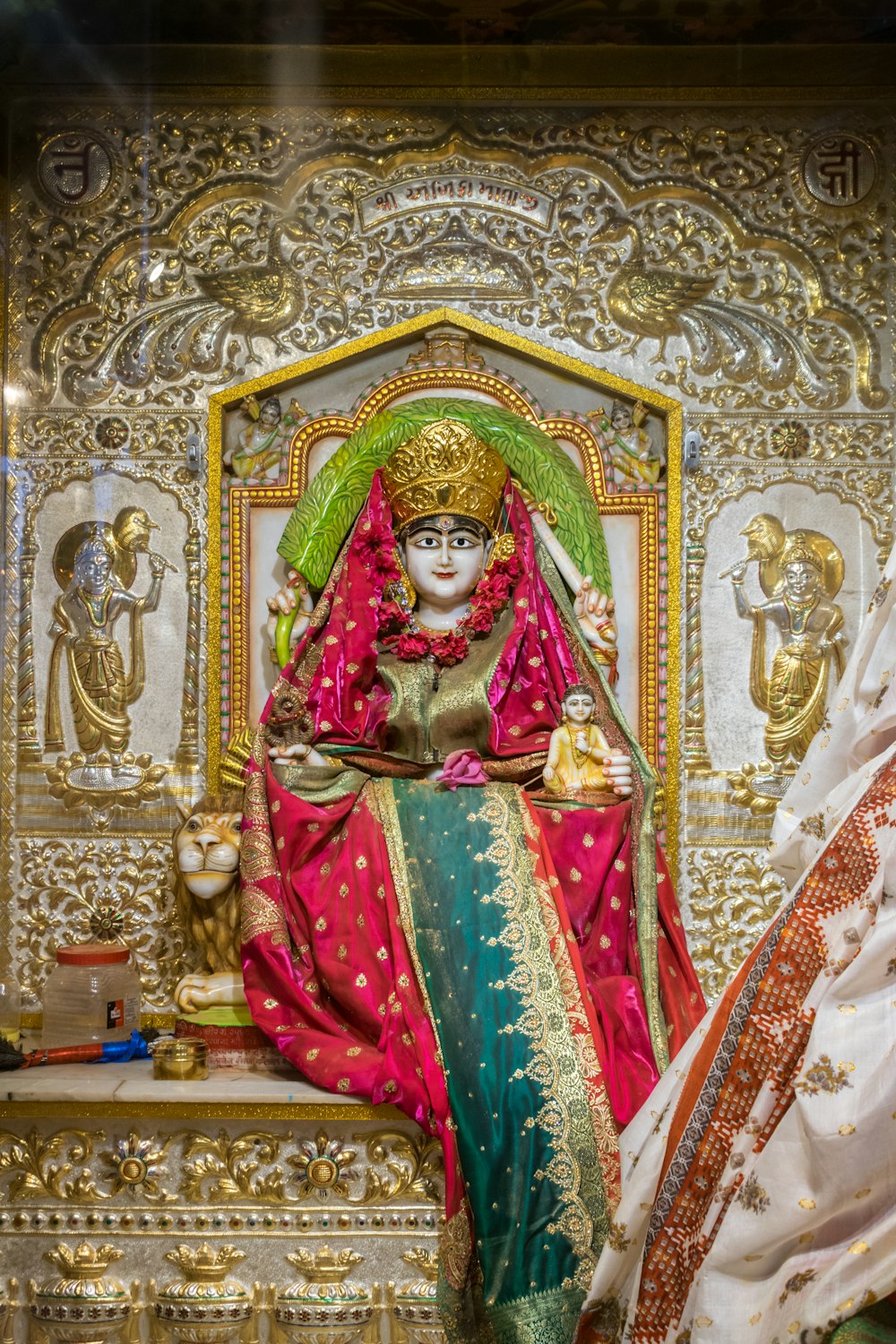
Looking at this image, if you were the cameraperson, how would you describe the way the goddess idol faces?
facing the viewer

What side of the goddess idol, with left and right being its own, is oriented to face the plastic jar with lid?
right

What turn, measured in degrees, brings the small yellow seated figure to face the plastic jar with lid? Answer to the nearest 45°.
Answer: approximately 90° to its right

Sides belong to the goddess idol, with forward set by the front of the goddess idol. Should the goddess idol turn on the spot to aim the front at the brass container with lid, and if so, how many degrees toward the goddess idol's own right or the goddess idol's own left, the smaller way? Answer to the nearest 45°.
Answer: approximately 90° to the goddess idol's own right

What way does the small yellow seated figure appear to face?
toward the camera

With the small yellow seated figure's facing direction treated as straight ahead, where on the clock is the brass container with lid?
The brass container with lid is roughly at 2 o'clock from the small yellow seated figure.
